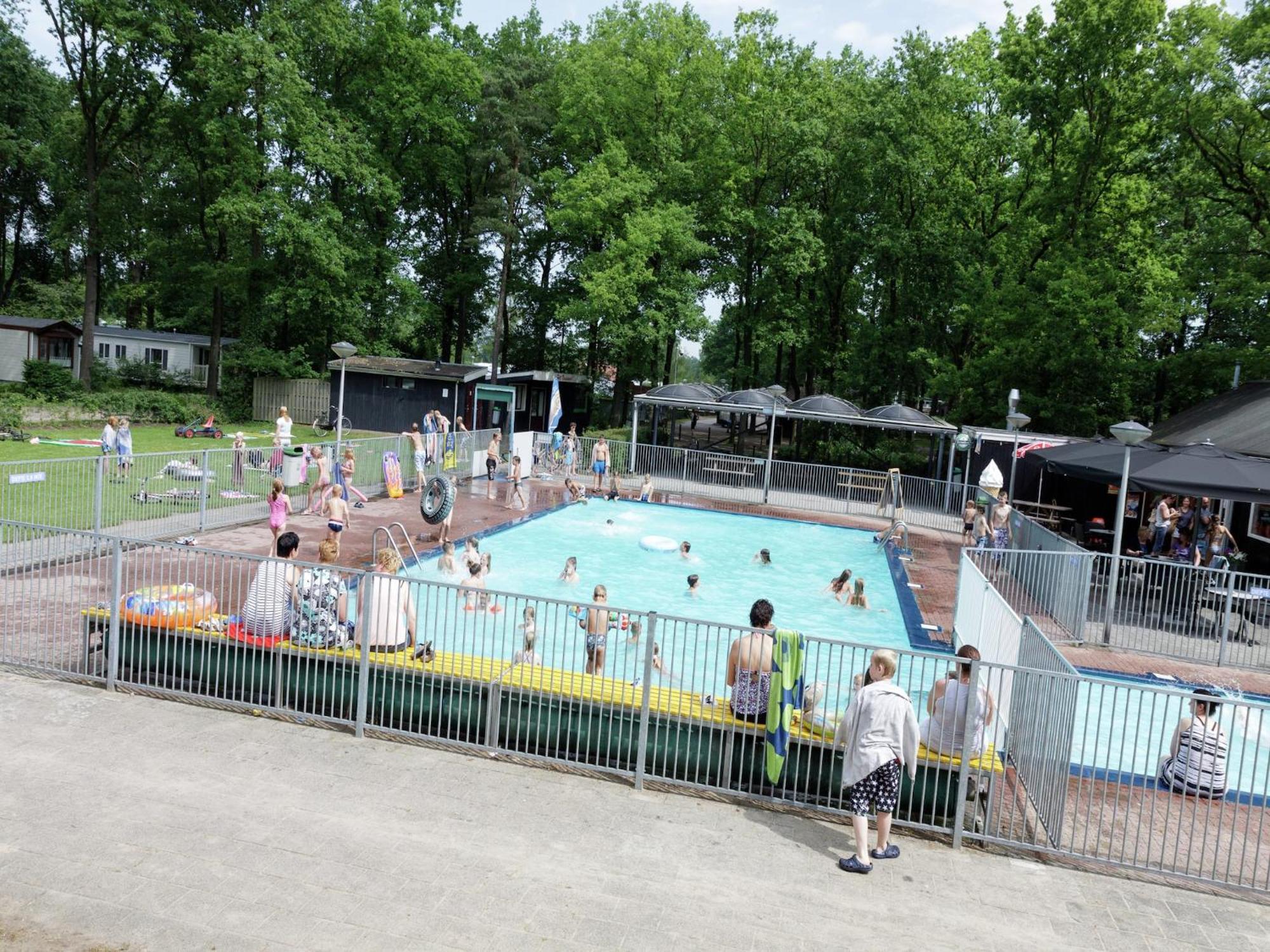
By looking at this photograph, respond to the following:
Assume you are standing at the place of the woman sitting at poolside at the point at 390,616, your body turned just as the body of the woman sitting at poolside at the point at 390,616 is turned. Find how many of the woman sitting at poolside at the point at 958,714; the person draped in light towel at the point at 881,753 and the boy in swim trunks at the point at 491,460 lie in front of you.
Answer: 1

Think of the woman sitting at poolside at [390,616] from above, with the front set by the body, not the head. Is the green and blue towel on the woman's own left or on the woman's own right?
on the woman's own right

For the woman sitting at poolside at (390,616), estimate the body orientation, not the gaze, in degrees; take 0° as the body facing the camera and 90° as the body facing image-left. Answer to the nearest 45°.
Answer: approximately 180°

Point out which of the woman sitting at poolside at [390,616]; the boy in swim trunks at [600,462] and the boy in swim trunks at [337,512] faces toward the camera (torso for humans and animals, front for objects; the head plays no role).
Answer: the boy in swim trunks at [600,462]

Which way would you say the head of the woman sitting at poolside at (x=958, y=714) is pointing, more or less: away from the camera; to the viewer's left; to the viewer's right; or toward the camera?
away from the camera

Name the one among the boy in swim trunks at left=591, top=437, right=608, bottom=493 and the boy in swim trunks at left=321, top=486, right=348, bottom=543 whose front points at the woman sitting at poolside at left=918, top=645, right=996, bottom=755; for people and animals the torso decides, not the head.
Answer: the boy in swim trunks at left=591, top=437, right=608, bottom=493

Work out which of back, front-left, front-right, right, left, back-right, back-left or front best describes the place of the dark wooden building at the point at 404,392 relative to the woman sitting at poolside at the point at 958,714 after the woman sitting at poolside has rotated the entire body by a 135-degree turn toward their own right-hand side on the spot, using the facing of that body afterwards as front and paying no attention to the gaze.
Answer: back

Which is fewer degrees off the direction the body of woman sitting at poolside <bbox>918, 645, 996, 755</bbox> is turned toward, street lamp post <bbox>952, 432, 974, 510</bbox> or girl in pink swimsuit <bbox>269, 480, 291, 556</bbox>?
the street lamp post

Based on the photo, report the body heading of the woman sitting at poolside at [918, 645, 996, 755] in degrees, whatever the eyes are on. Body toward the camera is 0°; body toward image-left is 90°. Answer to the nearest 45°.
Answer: approximately 180°

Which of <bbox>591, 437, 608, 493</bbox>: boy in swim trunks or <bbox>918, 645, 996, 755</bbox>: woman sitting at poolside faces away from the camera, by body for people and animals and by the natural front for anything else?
the woman sitting at poolside

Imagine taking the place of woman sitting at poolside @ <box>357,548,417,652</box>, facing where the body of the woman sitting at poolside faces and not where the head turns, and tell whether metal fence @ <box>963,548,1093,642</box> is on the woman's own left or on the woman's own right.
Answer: on the woman's own right
